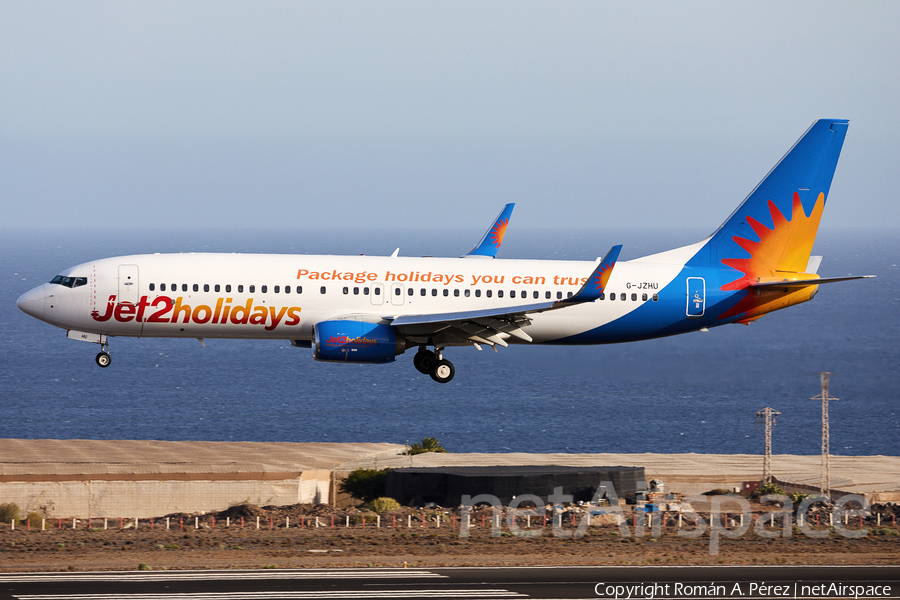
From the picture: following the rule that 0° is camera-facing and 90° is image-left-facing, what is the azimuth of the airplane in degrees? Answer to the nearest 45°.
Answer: approximately 90°
